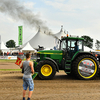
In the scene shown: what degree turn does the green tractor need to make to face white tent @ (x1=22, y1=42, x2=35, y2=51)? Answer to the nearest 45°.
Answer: approximately 90° to its right

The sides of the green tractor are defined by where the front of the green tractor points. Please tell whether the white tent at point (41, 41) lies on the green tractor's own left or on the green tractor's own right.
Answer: on the green tractor's own right

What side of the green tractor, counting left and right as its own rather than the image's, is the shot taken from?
left

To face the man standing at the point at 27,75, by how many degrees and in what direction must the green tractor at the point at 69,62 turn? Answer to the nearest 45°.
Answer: approximately 90° to its left

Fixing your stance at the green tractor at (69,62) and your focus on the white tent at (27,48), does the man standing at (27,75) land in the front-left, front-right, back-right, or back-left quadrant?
back-left

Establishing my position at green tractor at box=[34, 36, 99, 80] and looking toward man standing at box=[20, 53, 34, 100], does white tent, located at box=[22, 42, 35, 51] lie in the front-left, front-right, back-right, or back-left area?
back-right
